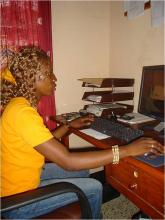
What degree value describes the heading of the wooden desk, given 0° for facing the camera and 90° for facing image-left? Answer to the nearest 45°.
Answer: approximately 45°

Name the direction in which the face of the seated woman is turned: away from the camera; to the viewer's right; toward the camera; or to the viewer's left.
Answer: to the viewer's right

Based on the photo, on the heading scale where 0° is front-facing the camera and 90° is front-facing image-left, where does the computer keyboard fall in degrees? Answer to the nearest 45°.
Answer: approximately 45°

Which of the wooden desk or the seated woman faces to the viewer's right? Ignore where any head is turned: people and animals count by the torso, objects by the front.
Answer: the seated woman

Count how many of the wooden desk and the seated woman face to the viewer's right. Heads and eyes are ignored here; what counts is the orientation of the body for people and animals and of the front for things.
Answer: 1

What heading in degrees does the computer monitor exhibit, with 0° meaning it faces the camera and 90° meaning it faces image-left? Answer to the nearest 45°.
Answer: approximately 45°

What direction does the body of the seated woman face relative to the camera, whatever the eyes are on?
to the viewer's right
